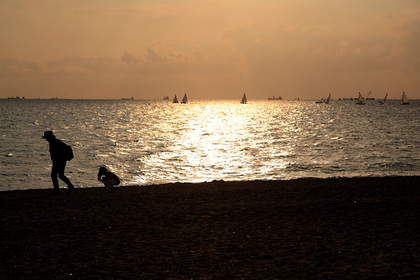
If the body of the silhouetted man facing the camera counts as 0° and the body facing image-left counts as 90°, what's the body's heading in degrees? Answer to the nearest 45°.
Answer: approximately 90°

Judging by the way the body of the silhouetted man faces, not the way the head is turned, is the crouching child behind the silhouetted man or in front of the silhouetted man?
behind
